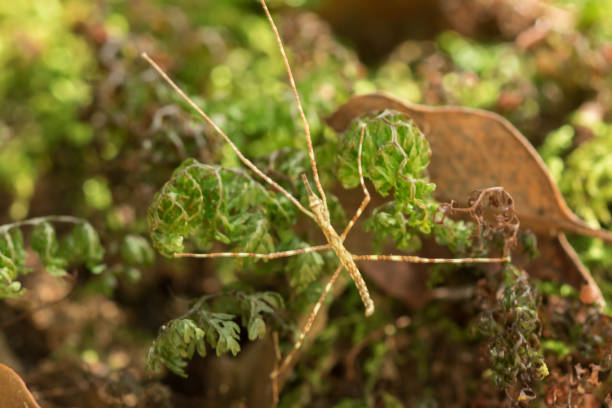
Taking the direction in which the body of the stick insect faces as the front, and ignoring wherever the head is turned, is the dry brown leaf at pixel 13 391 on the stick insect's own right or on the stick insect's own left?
on the stick insect's own left

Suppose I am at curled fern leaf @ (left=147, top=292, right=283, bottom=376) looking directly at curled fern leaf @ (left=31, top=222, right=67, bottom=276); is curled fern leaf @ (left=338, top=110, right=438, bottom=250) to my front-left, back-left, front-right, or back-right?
back-right

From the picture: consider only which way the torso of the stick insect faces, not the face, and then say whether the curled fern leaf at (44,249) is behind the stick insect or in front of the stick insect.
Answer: in front

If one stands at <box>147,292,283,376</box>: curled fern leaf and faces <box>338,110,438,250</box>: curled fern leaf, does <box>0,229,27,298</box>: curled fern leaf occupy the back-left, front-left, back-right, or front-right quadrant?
back-left

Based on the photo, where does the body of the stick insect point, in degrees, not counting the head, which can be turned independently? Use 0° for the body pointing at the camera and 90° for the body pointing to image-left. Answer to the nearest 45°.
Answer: approximately 135°

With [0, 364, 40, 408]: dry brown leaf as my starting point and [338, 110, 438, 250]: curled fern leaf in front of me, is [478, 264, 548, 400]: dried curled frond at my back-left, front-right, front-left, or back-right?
front-right

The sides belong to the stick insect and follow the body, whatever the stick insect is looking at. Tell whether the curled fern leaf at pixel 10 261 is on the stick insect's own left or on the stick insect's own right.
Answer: on the stick insect's own left

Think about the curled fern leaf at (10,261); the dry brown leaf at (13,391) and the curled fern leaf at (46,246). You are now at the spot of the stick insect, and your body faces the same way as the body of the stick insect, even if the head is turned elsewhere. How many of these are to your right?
0

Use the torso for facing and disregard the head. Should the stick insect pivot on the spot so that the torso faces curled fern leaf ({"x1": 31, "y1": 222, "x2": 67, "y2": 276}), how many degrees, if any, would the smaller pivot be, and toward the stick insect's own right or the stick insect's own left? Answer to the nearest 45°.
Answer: approximately 45° to the stick insect's own left
